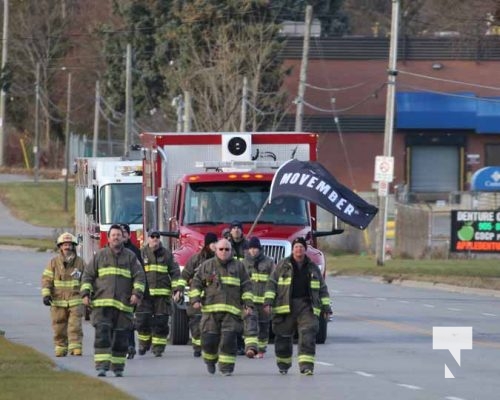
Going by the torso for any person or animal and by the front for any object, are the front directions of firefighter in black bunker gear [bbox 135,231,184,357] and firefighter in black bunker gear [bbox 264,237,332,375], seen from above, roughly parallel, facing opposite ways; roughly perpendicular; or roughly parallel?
roughly parallel

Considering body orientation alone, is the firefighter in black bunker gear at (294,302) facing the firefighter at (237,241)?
no

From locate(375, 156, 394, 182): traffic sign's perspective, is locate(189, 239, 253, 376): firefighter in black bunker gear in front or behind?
in front

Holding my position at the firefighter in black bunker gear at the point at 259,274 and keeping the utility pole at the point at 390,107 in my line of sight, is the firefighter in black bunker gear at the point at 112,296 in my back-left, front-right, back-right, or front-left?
back-left

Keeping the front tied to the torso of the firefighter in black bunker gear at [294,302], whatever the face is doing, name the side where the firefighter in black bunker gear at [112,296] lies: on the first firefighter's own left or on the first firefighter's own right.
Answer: on the first firefighter's own right

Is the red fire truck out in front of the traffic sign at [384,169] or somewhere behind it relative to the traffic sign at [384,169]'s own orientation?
in front

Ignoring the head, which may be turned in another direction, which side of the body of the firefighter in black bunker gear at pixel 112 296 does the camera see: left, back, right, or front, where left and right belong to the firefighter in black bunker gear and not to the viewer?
front

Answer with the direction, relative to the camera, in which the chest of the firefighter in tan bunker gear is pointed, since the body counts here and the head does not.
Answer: toward the camera

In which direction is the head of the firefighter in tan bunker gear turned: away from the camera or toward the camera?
toward the camera

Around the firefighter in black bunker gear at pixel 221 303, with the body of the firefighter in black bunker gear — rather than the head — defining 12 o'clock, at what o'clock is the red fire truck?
The red fire truck is roughly at 6 o'clock from the firefighter in black bunker gear.

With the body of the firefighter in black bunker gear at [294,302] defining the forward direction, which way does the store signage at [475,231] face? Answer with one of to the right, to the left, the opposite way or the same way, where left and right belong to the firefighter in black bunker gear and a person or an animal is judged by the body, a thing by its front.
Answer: the same way

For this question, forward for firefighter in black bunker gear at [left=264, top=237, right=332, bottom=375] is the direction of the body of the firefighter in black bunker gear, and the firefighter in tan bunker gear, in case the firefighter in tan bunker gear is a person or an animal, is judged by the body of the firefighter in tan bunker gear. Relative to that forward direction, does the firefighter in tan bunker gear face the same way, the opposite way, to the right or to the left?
the same way

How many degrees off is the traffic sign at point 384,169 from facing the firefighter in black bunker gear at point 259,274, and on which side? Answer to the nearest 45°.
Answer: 0° — it already faces them

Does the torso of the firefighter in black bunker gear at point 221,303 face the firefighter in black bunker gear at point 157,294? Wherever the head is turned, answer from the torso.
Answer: no

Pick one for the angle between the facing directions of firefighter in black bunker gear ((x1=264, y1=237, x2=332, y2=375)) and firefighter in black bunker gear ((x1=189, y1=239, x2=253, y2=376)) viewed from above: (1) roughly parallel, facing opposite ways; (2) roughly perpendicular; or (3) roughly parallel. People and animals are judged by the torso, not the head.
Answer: roughly parallel

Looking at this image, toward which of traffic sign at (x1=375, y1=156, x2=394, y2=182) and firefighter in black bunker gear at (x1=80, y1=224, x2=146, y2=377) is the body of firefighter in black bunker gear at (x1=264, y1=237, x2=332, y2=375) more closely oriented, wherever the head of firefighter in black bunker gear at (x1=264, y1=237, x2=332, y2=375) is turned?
the firefighter in black bunker gear
